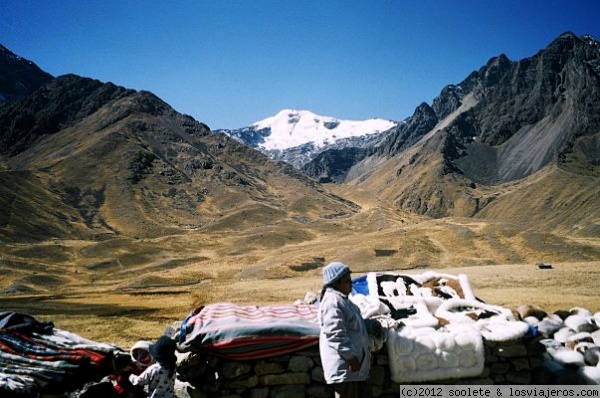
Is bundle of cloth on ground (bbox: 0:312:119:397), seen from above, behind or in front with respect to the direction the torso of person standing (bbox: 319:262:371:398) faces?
behind

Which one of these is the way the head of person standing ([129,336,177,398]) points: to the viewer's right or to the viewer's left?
to the viewer's left

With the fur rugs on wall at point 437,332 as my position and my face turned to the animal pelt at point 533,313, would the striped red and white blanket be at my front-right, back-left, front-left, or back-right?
back-left

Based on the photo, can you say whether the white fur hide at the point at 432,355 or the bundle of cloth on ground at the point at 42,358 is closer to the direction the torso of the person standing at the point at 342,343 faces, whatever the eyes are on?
the white fur hide

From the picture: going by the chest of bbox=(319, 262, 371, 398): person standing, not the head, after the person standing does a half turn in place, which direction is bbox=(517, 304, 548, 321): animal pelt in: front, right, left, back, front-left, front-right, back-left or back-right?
back-right

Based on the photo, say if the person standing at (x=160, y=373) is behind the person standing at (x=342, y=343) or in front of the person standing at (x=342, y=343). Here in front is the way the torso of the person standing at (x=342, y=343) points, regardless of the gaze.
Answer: behind

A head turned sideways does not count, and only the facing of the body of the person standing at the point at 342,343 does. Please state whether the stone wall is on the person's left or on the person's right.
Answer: on the person's left

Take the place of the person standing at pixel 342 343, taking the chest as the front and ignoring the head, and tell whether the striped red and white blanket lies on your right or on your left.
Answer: on your left

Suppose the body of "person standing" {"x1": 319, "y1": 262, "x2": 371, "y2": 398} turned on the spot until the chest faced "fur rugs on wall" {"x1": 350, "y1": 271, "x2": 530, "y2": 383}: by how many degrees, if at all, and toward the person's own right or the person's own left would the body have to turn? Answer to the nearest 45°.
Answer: approximately 45° to the person's own left
